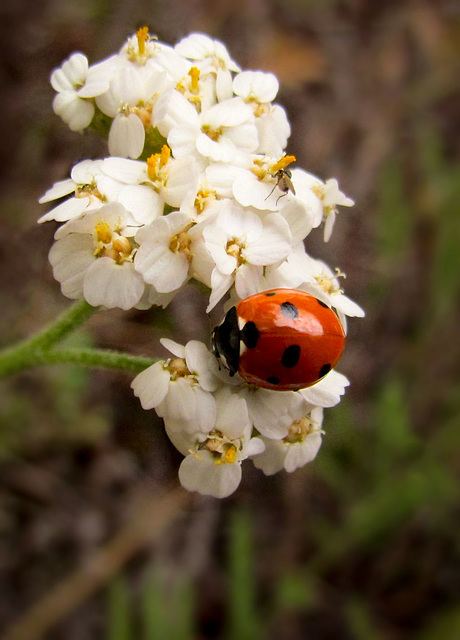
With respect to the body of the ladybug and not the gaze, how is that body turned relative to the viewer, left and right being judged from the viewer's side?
facing to the left of the viewer
